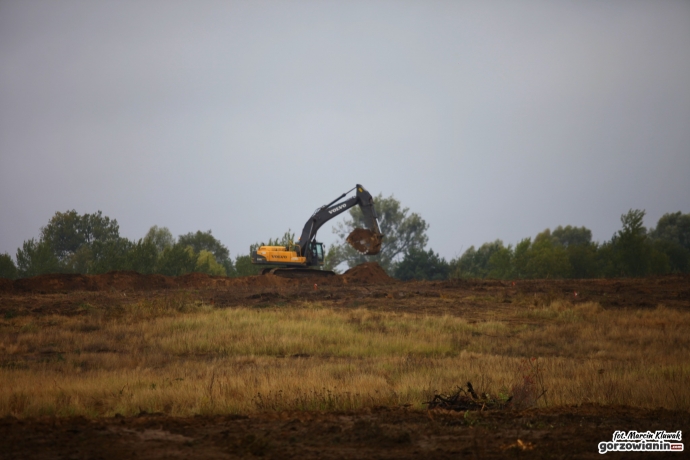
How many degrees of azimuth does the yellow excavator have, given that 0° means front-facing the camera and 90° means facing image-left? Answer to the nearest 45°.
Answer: approximately 270°

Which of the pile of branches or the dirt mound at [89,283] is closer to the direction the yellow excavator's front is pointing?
the pile of branches

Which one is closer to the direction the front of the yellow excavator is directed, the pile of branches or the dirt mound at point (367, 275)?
the dirt mound

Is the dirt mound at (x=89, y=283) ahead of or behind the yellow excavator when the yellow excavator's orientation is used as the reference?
behind

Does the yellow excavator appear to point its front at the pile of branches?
no

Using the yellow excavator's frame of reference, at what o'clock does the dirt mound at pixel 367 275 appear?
The dirt mound is roughly at 11 o'clock from the yellow excavator.
